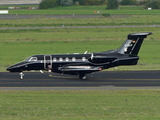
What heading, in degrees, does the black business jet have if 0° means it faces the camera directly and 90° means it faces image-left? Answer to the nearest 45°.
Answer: approximately 90°
